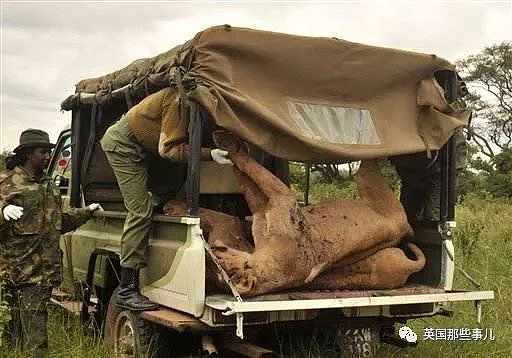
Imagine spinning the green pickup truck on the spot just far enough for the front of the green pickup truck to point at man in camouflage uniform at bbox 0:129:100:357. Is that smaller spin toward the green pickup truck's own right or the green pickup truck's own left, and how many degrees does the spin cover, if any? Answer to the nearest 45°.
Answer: approximately 45° to the green pickup truck's own left

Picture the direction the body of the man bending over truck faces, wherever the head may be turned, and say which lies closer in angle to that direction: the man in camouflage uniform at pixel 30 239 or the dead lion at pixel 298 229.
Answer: the dead lion

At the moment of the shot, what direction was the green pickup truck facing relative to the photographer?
facing away from the viewer and to the left of the viewer

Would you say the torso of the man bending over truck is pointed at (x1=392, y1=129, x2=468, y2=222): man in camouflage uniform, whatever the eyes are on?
yes

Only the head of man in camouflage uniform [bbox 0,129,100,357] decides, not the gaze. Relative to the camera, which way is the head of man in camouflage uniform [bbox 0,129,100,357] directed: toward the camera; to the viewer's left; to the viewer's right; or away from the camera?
to the viewer's right

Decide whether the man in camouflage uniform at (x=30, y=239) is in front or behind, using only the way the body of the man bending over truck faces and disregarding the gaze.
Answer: behind

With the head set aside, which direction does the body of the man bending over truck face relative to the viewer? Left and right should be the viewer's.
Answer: facing to the right of the viewer
